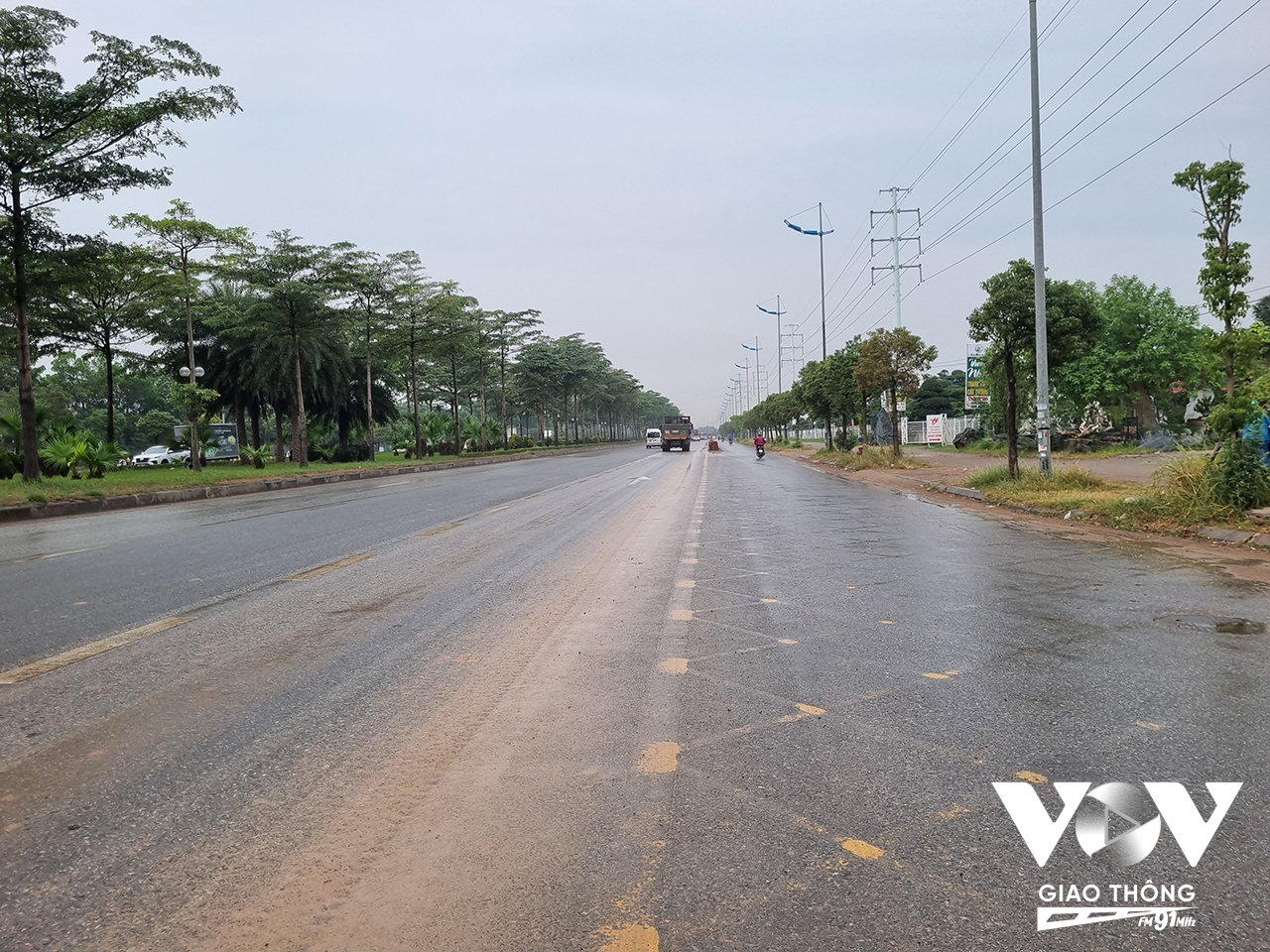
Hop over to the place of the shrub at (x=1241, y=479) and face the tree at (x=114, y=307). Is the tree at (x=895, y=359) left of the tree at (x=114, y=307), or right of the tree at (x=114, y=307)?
right

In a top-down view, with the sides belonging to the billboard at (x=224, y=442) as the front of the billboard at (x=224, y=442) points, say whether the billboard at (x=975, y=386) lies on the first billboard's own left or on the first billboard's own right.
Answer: on the first billboard's own left

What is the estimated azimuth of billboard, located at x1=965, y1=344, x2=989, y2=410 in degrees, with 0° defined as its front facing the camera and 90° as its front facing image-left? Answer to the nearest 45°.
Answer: approximately 0°

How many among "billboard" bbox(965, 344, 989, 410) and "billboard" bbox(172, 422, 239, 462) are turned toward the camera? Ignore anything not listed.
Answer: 2

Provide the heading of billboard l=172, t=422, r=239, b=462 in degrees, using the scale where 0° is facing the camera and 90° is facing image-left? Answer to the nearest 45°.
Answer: approximately 0°

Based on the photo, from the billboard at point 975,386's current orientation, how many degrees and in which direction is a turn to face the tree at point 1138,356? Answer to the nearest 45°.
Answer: approximately 45° to its left
